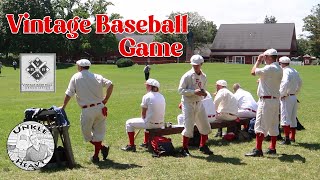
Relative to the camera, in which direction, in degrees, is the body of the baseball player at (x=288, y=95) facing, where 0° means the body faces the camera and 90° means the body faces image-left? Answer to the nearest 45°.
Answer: approximately 135°

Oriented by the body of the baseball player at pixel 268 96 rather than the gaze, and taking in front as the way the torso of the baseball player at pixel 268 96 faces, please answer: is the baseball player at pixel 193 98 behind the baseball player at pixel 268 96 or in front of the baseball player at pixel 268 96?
in front

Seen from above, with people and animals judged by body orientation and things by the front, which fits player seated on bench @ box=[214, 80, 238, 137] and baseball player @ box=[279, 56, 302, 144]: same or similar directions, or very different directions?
same or similar directions

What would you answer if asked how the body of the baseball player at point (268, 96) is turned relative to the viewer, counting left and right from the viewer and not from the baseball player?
facing to the left of the viewer

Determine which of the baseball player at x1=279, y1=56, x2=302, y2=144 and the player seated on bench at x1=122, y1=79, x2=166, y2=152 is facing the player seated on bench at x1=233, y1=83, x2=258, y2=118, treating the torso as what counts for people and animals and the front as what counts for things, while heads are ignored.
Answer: the baseball player
